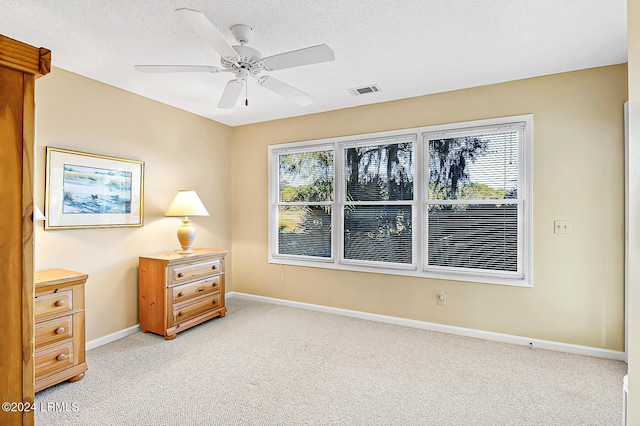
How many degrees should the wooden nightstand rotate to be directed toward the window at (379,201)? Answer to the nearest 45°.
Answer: approximately 45° to its left

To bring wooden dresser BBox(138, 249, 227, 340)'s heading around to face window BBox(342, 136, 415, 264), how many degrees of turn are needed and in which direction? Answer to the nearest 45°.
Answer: approximately 45° to its left

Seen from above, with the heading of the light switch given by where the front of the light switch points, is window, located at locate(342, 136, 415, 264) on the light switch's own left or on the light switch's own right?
on the light switch's own right

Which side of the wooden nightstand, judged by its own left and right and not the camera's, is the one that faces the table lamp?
left

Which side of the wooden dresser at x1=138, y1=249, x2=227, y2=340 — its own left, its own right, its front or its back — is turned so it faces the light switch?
front

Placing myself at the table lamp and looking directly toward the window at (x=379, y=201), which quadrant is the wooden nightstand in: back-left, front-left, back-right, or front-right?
back-right

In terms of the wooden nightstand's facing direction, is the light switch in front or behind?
in front

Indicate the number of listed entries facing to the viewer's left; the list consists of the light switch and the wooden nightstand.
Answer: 0

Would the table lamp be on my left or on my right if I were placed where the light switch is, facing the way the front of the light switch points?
on my right

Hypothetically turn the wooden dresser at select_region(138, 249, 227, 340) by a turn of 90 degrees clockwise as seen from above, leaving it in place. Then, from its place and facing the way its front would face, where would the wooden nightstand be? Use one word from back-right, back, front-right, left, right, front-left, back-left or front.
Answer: front

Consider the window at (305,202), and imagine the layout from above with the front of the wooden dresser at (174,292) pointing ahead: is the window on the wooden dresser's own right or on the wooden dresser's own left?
on the wooden dresser's own left

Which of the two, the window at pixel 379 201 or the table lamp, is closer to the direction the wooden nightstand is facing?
the window

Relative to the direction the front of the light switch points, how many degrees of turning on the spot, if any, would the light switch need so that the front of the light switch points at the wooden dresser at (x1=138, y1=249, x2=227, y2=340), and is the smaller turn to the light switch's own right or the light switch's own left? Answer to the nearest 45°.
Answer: approximately 45° to the light switch's own right

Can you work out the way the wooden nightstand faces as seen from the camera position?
facing the viewer and to the right of the viewer

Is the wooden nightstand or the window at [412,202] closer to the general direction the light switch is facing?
the wooden nightstand
